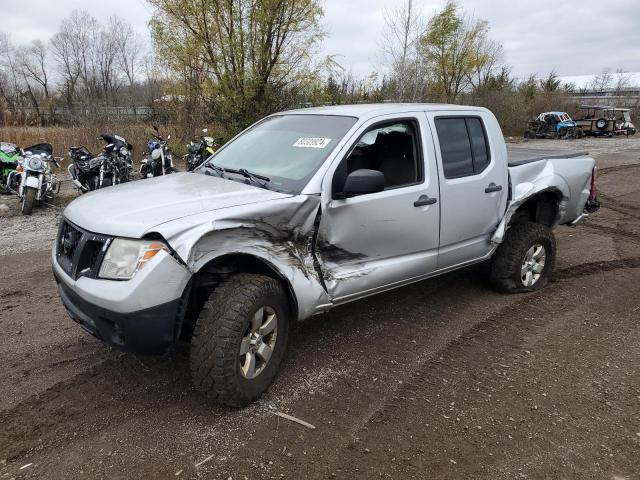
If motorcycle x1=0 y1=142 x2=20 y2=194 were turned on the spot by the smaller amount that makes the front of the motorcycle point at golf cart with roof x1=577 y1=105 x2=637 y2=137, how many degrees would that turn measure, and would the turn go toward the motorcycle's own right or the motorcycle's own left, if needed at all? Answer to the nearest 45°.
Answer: approximately 90° to the motorcycle's own left

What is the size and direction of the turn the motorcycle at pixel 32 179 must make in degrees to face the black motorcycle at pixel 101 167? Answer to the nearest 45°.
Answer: approximately 90° to its left

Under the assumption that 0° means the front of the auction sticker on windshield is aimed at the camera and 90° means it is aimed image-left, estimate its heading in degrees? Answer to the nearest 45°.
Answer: approximately 45°

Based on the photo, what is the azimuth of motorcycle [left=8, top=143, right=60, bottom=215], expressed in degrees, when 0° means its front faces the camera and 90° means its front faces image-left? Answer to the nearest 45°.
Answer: approximately 0°

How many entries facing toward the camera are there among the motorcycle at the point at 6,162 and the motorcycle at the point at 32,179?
2

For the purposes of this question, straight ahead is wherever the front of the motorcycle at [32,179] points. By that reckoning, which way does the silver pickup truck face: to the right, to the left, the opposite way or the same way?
to the right
